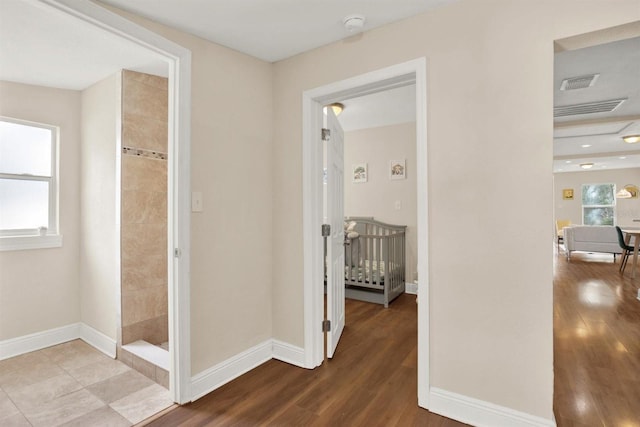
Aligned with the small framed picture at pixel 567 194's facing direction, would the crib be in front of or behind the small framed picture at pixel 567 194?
in front

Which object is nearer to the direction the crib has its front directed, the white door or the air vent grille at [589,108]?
the white door

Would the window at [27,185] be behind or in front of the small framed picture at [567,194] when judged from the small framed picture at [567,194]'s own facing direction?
in front

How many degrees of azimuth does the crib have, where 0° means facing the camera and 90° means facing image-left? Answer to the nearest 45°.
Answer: approximately 45°

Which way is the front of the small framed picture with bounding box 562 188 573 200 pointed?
toward the camera

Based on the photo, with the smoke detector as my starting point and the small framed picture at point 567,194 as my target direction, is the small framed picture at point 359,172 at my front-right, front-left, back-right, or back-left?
front-left

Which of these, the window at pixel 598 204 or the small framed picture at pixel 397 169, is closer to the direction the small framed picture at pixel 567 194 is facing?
the small framed picture

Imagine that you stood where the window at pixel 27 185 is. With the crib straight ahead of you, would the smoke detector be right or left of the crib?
right

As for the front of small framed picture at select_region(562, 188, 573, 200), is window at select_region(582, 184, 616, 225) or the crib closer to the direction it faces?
the crib

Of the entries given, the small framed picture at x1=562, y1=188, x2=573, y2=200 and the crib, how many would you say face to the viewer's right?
0

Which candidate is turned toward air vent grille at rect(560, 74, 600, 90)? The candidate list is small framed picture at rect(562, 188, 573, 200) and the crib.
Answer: the small framed picture

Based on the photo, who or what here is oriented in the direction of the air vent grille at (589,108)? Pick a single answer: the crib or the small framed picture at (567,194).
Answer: the small framed picture

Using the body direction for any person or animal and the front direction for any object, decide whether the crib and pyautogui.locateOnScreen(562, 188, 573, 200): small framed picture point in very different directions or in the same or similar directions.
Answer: same or similar directions

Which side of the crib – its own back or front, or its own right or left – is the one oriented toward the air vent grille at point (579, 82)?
left
